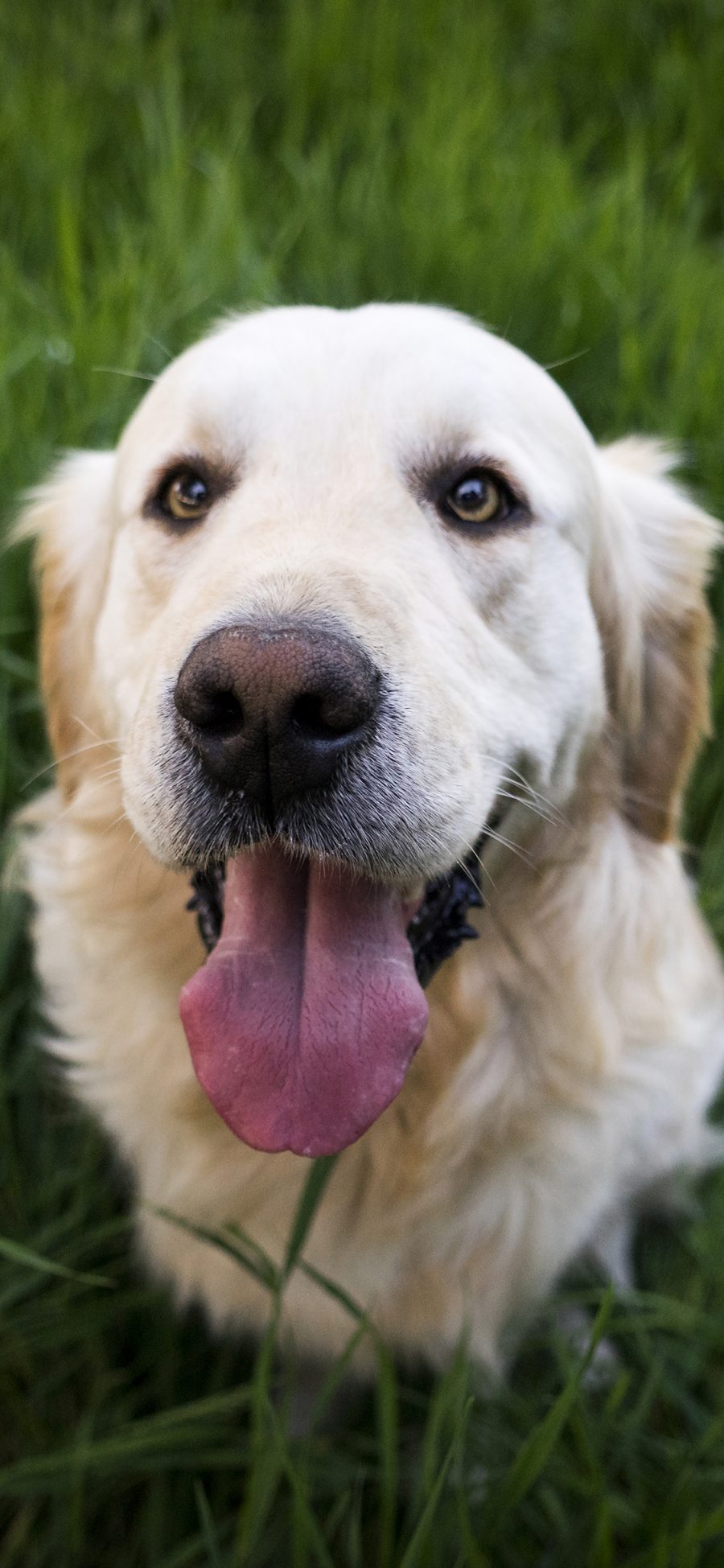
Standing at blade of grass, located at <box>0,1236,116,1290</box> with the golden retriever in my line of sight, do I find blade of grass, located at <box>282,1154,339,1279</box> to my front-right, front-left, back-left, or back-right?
front-right

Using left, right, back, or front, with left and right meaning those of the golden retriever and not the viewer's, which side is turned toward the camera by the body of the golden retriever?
front
